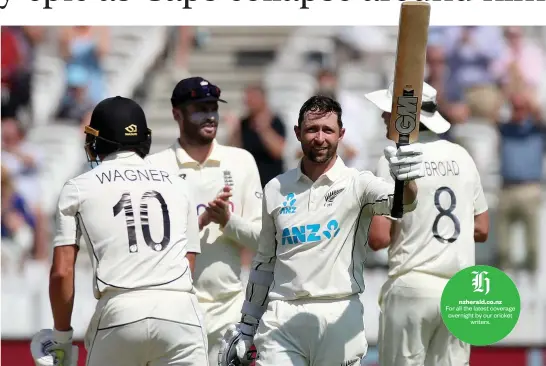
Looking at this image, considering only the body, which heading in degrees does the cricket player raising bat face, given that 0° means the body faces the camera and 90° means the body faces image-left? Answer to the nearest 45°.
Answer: approximately 0°
